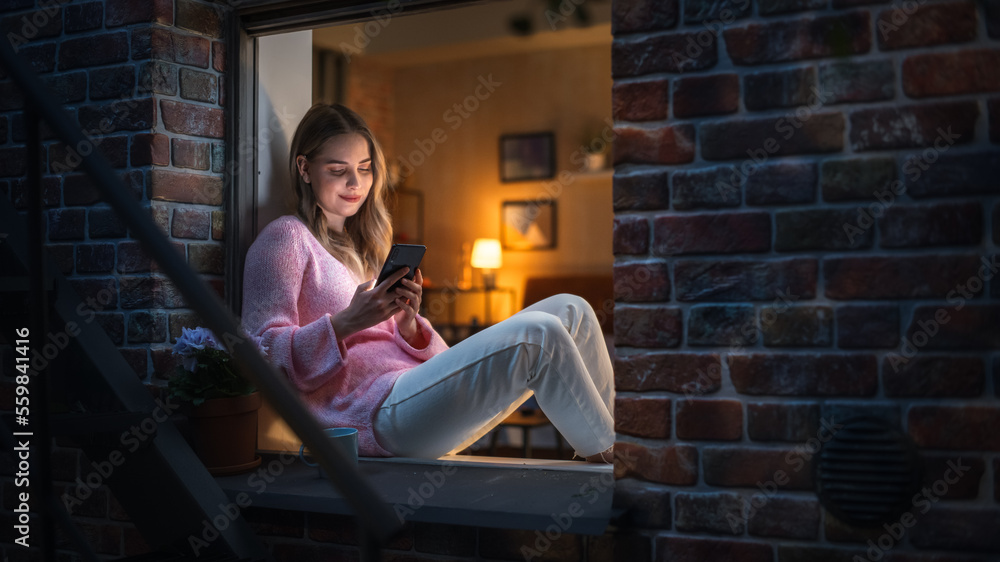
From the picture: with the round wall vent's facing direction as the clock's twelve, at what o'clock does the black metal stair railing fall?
The black metal stair railing is roughly at 2 o'clock from the round wall vent.

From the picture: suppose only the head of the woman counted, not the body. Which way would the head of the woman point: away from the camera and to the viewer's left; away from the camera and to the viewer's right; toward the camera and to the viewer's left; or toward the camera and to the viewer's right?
toward the camera and to the viewer's right

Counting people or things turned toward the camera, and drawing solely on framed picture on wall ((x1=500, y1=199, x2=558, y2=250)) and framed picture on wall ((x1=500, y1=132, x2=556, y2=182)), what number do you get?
2

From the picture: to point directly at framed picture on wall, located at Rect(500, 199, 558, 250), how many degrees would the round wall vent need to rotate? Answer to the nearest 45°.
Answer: approximately 135° to its right

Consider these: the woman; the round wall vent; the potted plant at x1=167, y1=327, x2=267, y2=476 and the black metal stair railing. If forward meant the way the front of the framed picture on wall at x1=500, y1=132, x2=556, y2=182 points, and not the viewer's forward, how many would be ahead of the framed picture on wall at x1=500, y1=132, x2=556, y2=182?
4

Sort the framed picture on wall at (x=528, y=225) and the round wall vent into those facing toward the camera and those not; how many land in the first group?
2

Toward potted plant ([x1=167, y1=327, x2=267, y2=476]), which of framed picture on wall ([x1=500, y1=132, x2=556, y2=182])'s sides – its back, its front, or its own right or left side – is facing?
front

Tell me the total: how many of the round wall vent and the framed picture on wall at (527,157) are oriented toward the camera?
2

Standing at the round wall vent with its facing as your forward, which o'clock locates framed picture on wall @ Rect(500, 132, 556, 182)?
The framed picture on wall is roughly at 5 o'clock from the round wall vent.

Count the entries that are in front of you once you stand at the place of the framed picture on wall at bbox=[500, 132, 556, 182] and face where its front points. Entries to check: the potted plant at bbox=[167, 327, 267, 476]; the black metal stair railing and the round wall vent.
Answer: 3

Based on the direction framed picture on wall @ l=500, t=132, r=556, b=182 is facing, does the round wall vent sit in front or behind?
in front

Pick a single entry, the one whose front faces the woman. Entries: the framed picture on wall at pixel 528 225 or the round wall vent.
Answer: the framed picture on wall
